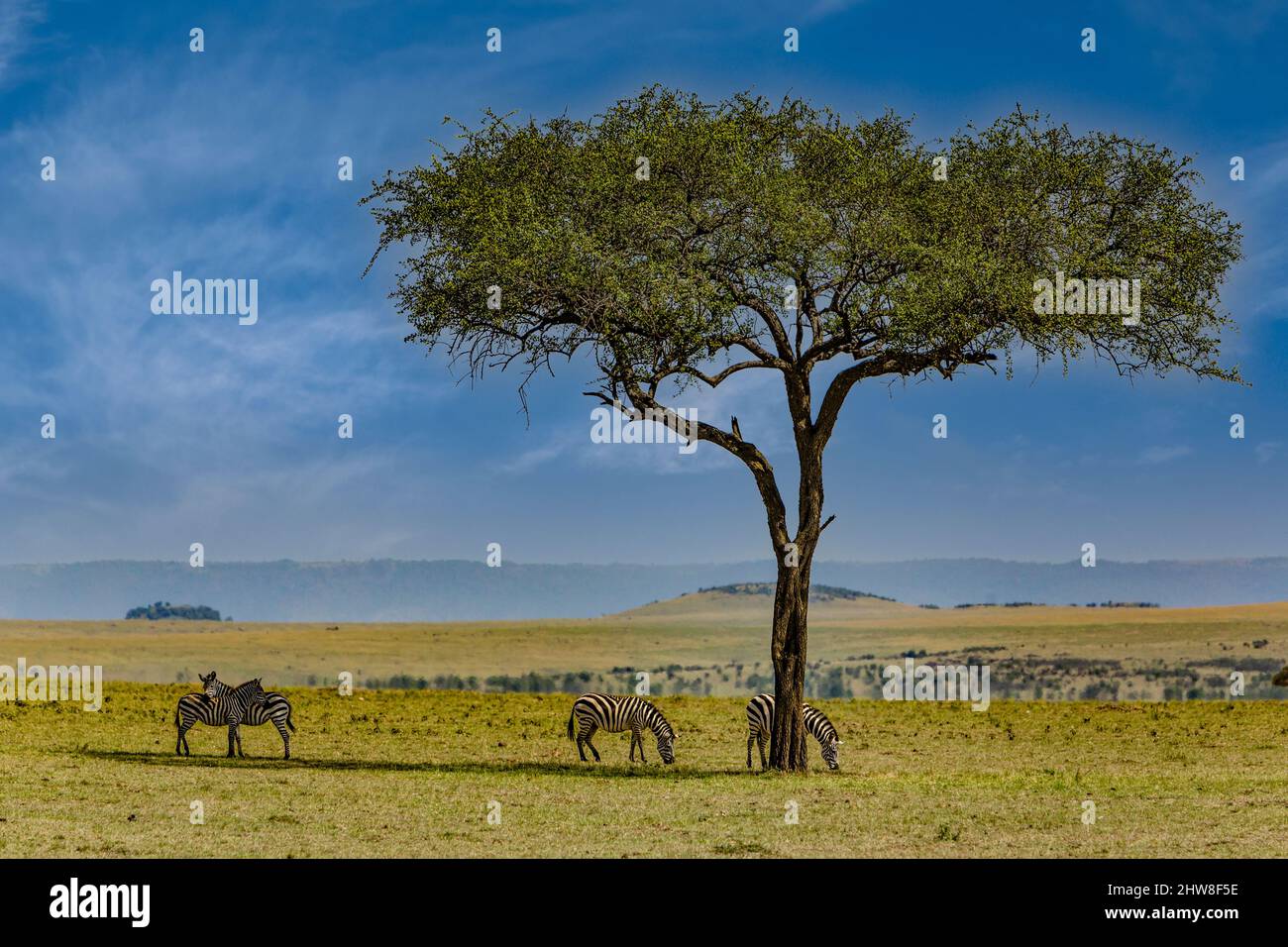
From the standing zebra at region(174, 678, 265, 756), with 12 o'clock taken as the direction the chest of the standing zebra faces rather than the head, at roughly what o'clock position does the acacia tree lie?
The acacia tree is roughly at 1 o'clock from the standing zebra.

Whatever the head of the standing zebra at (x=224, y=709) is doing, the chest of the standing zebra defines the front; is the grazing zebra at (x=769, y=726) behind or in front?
in front

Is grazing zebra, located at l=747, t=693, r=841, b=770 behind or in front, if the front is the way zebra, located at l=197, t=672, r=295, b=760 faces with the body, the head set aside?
behind

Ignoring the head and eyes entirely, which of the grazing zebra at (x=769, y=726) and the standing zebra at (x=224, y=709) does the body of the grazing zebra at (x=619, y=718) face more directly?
the grazing zebra

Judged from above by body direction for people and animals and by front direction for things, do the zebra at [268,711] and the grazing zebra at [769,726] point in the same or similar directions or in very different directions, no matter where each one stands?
very different directions

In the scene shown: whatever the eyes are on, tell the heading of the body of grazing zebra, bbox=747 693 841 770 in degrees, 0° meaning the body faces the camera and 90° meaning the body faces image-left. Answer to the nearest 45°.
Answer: approximately 270°

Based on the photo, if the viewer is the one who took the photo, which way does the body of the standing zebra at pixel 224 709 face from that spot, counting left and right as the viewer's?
facing to the right of the viewer

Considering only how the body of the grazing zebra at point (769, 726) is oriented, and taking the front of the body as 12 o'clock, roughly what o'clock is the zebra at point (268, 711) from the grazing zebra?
The zebra is roughly at 6 o'clock from the grazing zebra.

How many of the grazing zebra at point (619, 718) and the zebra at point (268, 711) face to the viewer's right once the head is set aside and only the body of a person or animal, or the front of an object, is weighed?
1

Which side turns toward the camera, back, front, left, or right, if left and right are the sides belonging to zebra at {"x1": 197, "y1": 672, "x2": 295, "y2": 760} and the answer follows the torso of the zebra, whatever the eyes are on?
left

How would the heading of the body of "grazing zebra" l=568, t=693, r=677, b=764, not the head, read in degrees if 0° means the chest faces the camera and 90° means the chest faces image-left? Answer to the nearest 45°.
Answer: approximately 270°

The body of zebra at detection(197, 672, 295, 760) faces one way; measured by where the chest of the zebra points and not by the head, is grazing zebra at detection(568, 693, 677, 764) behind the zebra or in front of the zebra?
behind
